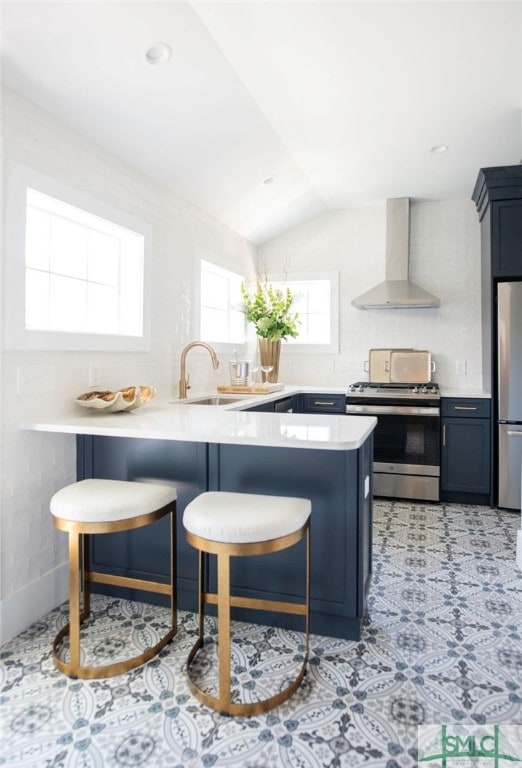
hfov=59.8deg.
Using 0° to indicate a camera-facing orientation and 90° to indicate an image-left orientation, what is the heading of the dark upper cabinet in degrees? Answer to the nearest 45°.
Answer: approximately 0°

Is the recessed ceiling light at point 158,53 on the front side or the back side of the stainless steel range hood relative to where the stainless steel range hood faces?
on the front side

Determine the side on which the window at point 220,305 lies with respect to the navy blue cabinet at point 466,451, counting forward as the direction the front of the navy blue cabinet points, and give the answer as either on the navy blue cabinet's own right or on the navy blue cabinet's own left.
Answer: on the navy blue cabinet's own right

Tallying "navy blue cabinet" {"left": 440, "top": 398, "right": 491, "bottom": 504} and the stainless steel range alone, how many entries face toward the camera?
2

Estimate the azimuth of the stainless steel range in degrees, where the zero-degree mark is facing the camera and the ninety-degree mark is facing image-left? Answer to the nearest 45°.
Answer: approximately 0°

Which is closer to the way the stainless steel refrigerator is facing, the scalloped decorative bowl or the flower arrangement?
the scalloped decorative bowl

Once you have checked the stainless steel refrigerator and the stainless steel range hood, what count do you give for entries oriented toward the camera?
2

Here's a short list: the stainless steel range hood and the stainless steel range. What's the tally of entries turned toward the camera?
2

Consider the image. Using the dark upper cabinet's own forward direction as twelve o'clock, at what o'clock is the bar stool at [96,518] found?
The bar stool is roughly at 1 o'clock from the dark upper cabinet.
